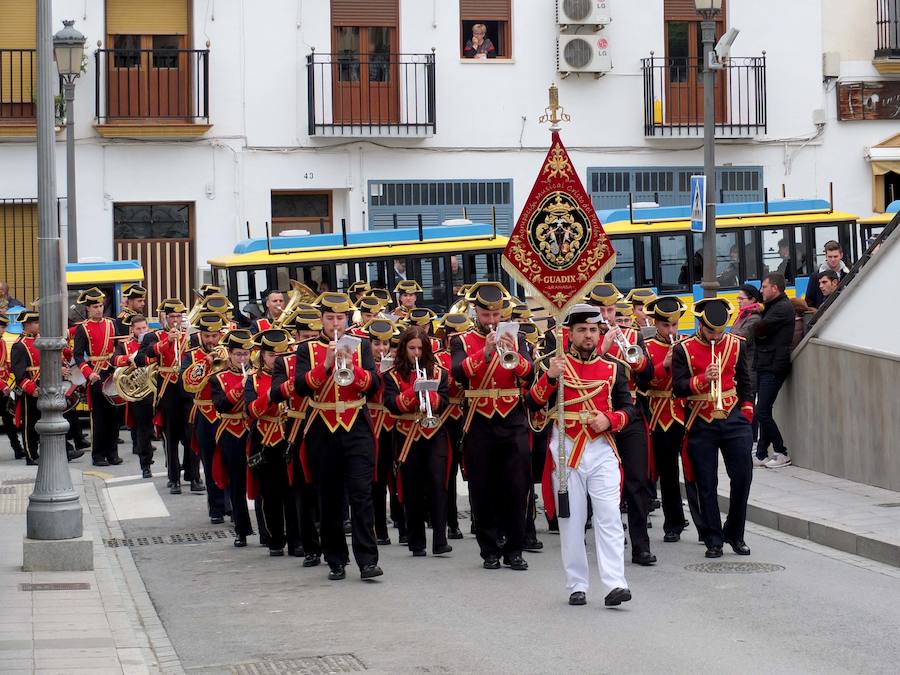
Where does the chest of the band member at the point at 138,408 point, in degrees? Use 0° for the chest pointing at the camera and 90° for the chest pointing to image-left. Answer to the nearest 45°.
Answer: approximately 315°

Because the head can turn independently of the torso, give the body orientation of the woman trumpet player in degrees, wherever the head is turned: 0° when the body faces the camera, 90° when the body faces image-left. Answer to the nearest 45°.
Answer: approximately 0°

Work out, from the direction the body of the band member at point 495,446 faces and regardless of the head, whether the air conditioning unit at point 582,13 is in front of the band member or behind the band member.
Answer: behind

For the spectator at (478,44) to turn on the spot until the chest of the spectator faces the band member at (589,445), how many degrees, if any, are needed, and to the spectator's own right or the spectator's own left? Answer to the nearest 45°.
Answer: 0° — they already face them

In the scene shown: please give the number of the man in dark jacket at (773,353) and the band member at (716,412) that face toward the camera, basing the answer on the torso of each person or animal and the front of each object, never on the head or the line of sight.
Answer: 1

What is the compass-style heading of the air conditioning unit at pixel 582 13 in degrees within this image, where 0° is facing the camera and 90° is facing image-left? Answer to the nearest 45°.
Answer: approximately 0°

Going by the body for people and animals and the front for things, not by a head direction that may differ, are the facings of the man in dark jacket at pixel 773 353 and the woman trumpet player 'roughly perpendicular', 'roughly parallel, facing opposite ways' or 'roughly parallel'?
roughly perpendicular
